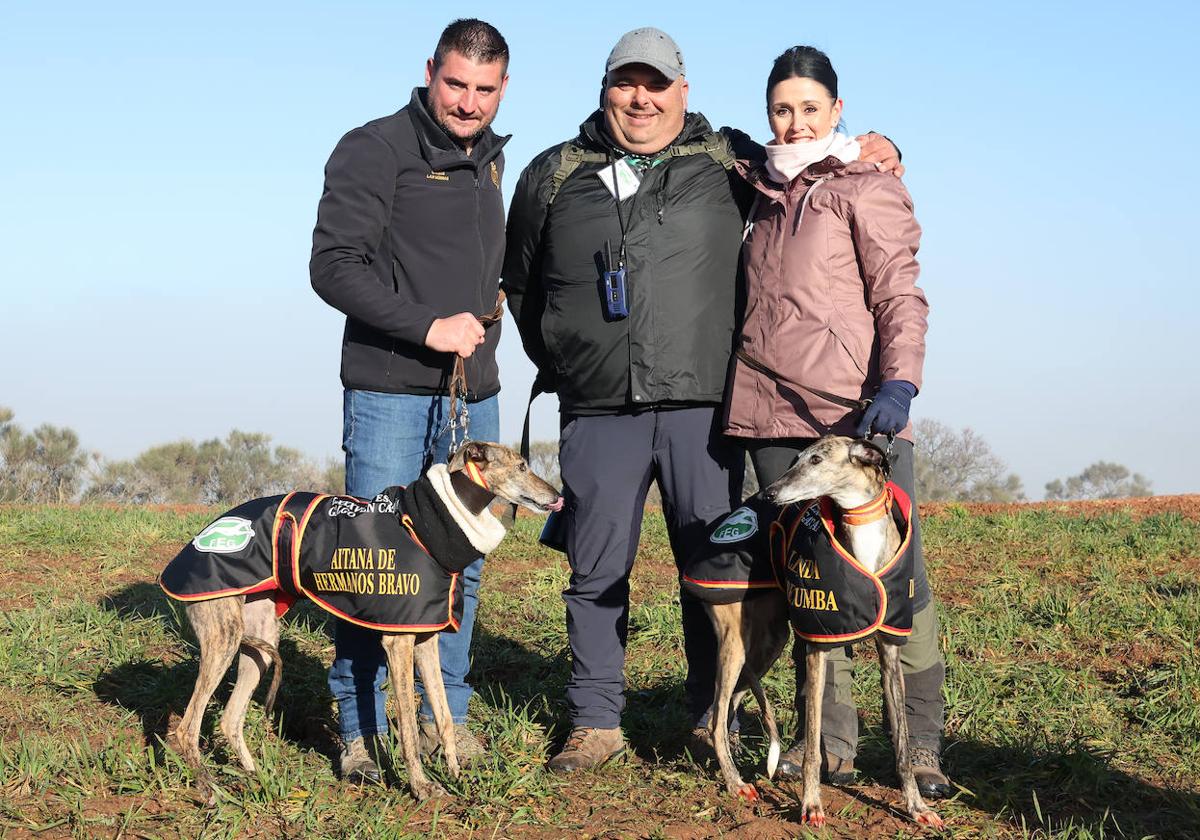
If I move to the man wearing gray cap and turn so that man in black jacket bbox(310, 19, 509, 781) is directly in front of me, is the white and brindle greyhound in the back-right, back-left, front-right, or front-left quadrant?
back-left

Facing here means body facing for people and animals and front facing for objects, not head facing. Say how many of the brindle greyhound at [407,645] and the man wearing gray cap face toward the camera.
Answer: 1

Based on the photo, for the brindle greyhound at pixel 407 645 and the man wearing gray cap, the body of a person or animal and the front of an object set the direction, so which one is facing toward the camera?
the man wearing gray cap

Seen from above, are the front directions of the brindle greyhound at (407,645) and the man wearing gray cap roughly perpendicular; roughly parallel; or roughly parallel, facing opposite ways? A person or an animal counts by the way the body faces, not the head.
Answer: roughly perpendicular

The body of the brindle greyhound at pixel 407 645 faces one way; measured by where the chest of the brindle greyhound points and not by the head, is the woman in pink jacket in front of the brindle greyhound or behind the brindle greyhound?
in front

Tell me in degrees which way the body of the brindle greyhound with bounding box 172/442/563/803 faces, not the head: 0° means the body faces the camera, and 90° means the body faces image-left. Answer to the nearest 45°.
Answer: approximately 270°

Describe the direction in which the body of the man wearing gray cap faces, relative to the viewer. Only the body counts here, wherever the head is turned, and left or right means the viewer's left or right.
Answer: facing the viewer

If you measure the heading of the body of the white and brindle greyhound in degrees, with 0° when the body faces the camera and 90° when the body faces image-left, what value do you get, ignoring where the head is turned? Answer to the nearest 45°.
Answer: approximately 315°

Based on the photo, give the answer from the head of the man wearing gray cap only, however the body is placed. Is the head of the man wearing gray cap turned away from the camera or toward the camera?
toward the camera

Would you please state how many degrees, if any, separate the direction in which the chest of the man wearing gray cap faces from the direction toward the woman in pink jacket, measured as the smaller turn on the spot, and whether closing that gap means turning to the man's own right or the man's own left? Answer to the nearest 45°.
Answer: approximately 45° to the man's own left

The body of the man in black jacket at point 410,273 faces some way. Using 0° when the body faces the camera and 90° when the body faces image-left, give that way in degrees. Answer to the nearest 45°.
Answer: approximately 315°

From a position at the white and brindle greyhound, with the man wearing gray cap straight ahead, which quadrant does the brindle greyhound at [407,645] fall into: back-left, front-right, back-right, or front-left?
front-left

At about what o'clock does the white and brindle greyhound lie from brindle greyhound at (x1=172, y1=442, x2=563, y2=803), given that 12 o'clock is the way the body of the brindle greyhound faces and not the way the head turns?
The white and brindle greyhound is roughly at 1 o'clock from the brindle greyhound.
